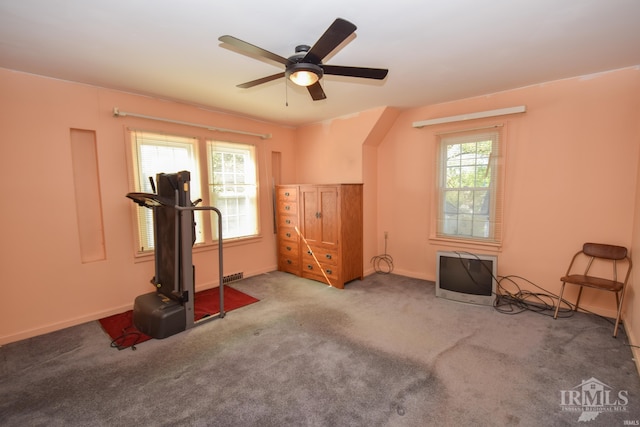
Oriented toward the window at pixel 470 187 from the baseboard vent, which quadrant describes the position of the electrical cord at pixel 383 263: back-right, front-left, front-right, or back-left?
front-left

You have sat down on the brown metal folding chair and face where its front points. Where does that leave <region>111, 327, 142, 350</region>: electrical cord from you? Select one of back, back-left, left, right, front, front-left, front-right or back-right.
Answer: front

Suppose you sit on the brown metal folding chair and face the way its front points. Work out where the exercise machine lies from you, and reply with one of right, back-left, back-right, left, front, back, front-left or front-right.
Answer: front

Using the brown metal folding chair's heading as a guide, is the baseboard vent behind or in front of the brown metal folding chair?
in front

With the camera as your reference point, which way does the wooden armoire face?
facing the viewer and to the left of the viewer

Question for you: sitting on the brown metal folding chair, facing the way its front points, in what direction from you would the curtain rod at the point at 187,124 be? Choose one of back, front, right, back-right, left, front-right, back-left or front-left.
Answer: front

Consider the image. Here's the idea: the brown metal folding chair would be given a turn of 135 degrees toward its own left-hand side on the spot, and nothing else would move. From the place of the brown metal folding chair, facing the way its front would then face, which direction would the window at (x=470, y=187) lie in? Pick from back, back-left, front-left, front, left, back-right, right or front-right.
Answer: back

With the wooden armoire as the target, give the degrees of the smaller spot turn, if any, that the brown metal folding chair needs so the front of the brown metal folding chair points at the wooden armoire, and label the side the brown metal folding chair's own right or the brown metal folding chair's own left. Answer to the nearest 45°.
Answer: approximately 45° to the brown metal folding chair's own right

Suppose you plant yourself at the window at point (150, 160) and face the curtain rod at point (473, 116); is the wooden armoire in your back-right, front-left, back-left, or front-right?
front-left

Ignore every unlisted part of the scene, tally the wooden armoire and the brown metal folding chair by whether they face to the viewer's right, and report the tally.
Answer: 0

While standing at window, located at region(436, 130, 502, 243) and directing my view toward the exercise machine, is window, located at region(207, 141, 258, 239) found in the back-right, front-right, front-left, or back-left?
front-right

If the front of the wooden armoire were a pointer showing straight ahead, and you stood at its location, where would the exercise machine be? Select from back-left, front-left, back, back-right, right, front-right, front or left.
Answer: front

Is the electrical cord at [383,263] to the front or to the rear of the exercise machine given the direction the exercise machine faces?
to the rear
